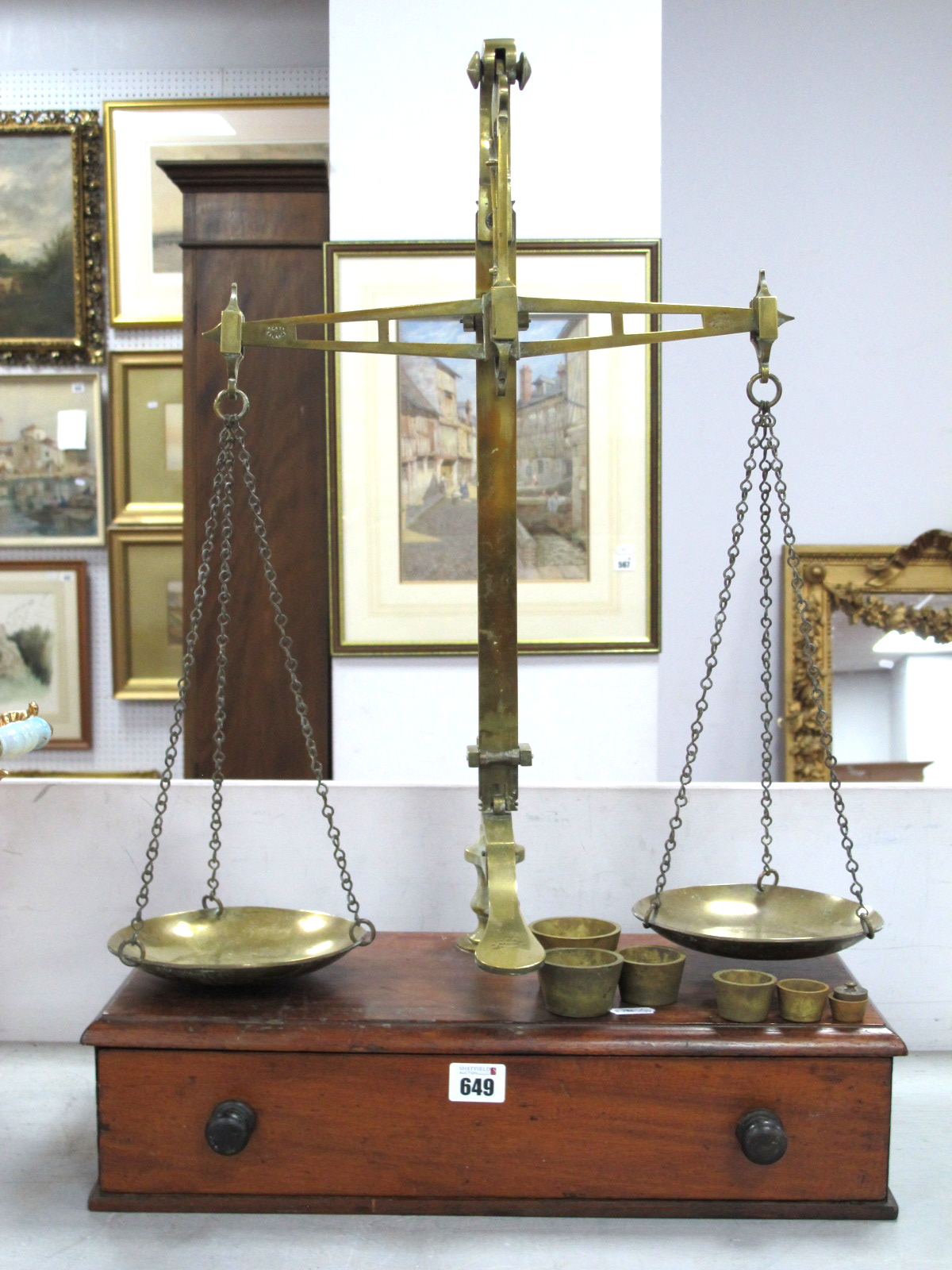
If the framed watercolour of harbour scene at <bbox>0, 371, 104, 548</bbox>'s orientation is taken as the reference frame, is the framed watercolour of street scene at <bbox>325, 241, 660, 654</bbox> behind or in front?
in front

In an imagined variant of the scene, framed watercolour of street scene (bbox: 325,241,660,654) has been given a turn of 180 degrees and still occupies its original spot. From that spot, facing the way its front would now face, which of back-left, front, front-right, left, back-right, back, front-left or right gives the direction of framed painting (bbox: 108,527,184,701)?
front-left

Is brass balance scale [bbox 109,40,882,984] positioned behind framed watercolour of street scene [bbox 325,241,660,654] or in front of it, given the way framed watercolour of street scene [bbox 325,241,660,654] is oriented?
in front

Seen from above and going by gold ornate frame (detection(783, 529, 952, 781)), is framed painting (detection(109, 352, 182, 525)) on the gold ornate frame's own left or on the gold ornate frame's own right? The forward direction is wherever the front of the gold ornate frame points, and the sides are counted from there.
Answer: on the gold ornate frame's own right

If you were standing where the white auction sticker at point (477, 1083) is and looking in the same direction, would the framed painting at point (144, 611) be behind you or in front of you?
behind
